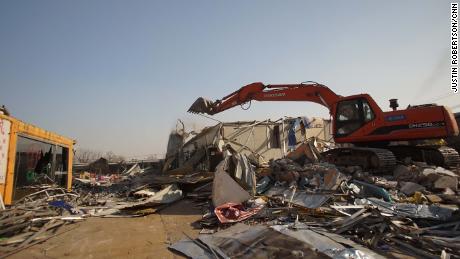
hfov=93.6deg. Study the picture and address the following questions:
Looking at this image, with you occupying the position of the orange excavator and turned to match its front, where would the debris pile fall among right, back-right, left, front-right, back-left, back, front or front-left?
front-left

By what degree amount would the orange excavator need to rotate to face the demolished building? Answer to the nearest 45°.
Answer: approximately 45° to its right

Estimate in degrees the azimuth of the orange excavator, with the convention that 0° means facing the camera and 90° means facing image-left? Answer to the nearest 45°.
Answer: approximately 90°

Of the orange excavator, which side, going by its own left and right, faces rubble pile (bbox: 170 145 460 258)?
left
